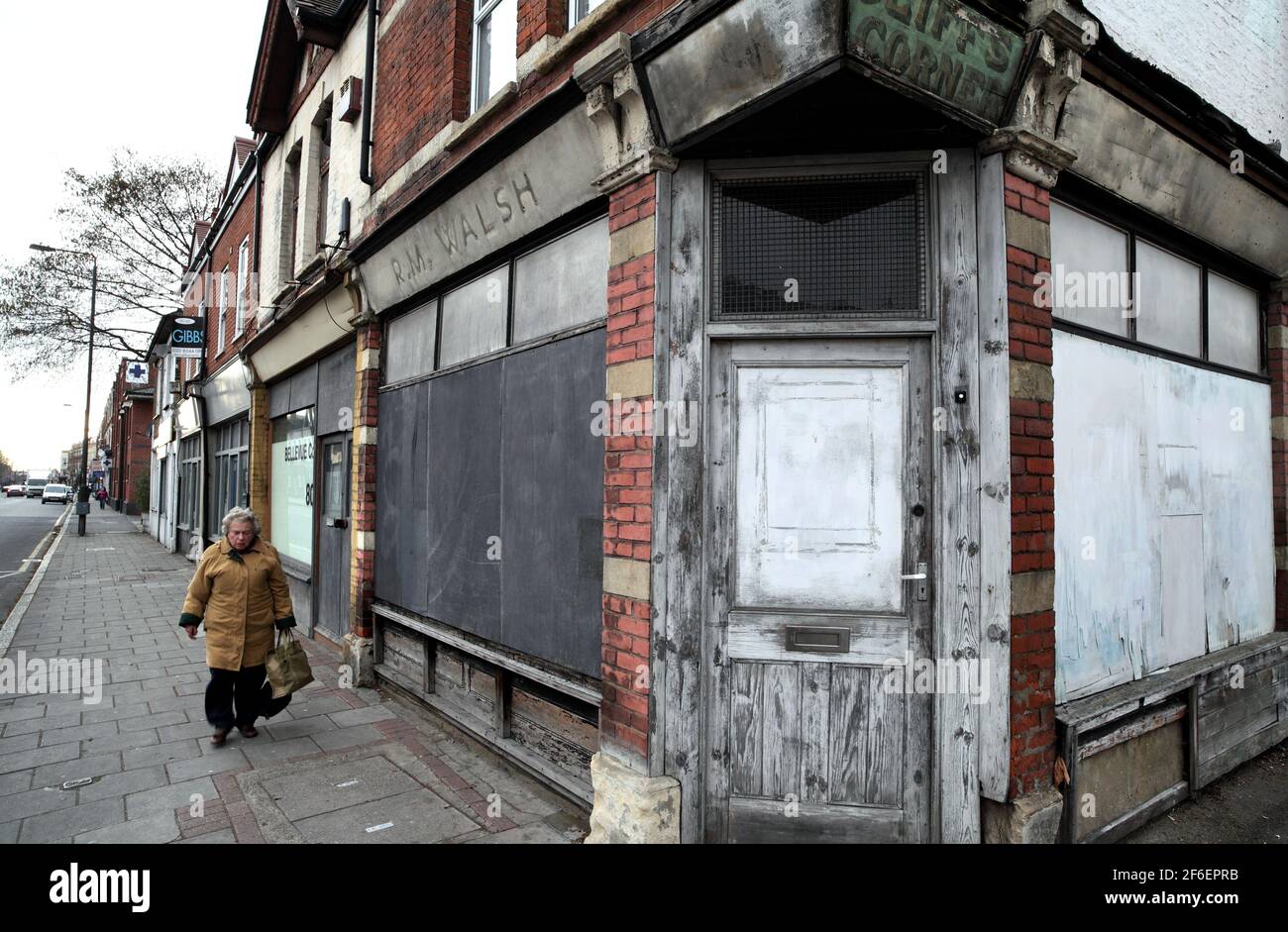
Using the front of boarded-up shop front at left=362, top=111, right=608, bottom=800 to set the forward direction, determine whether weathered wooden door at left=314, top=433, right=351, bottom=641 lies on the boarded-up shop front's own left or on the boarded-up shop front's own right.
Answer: on the boarded-up shop front's own right

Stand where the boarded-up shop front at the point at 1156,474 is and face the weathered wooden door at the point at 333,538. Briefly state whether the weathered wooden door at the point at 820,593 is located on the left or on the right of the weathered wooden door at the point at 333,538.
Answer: left

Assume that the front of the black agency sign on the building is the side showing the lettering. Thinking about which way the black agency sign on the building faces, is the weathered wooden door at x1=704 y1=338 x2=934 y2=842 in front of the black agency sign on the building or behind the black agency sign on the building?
in front

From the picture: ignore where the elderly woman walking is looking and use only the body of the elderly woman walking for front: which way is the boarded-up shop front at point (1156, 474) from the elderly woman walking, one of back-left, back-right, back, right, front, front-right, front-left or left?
front-left

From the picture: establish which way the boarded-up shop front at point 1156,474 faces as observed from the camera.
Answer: facing the viewer and to the right of the viewer

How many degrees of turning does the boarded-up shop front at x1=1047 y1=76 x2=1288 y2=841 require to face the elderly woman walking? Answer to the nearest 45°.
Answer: approximately 90° to its right

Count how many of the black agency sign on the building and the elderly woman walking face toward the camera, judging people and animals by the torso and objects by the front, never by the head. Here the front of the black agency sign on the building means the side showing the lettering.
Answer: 2
